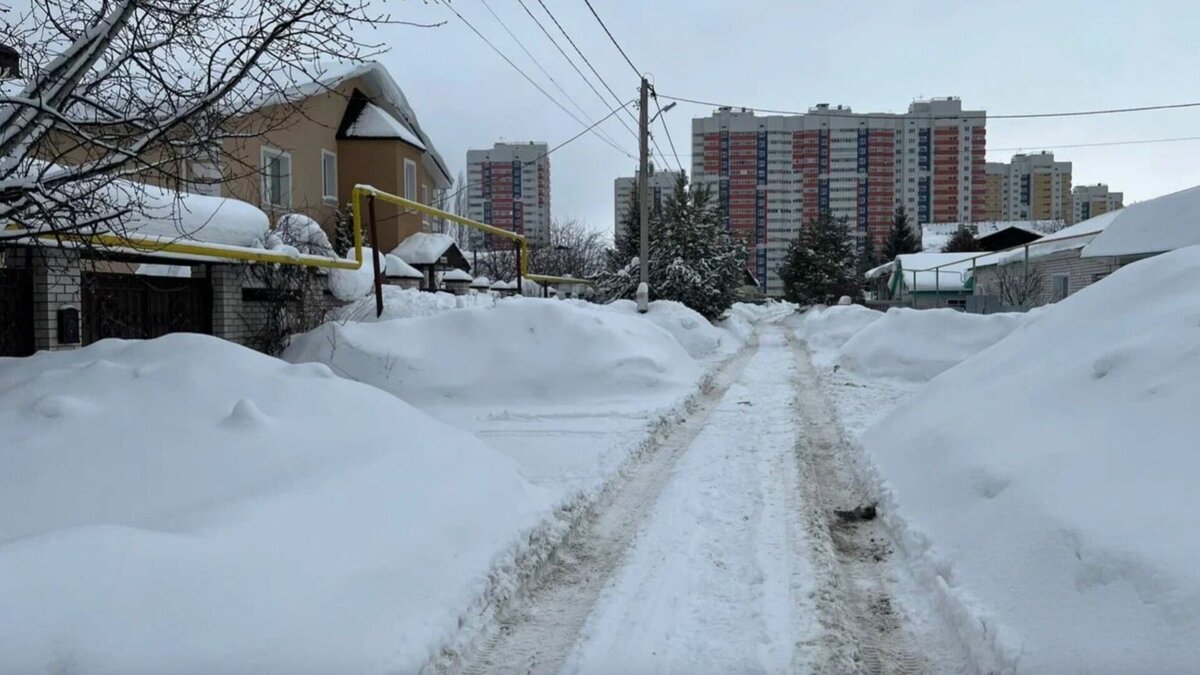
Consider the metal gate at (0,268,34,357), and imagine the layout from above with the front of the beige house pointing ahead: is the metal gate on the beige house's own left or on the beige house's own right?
on the beige house's own right

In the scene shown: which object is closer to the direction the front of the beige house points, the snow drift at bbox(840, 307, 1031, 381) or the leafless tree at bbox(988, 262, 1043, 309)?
the snow drift

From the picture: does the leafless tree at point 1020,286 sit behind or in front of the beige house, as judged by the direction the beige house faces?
in front

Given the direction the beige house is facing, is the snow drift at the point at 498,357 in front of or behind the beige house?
in front

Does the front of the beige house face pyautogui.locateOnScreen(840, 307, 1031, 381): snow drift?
yes

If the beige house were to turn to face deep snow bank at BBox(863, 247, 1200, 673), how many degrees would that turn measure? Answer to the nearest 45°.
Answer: approximately 45° to its right

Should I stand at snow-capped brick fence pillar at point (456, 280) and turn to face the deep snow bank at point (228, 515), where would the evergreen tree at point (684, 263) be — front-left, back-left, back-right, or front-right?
back-left

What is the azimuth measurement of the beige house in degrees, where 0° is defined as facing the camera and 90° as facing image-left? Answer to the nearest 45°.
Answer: approximately 315°

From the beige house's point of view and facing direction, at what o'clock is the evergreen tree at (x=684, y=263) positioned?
The evergreen tree is roughly at 10 o'clock from the beige house.

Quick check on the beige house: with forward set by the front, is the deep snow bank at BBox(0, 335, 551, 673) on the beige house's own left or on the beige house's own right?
on the beige house's own right
